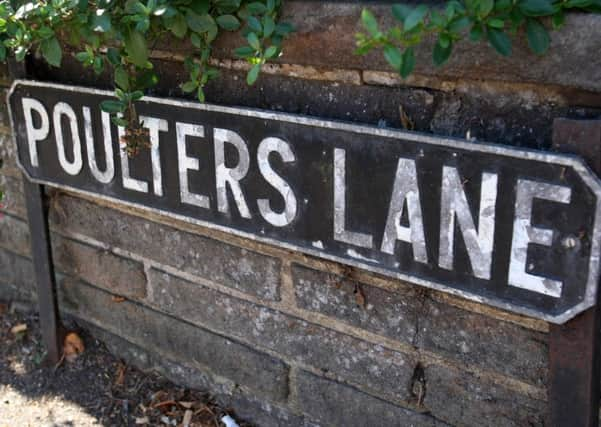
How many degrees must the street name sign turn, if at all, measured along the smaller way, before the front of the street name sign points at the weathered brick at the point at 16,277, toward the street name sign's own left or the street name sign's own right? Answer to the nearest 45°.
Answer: approximately 90° to the street name sign's own right

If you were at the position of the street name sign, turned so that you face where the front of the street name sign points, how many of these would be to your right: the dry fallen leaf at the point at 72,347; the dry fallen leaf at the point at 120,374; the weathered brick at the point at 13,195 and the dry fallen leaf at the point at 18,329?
4

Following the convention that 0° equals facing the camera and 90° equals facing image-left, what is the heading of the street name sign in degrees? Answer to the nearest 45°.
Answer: approximately 45°

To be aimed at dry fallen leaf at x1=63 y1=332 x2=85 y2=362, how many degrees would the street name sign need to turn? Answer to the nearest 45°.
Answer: approximately 90° to its right

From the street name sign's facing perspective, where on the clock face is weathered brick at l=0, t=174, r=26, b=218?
The weathered brick is roughly at 3 o'clock from the street name sign.

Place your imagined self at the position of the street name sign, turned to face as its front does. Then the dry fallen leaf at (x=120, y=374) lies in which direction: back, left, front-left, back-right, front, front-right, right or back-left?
right

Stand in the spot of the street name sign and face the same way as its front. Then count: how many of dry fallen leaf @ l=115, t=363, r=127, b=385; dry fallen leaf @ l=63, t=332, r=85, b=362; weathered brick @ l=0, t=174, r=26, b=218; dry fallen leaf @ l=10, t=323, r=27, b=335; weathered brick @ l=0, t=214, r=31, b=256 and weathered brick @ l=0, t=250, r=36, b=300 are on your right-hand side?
6

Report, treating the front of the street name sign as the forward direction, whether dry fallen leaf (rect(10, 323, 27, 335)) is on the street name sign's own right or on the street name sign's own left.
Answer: on the street name sign's own right
